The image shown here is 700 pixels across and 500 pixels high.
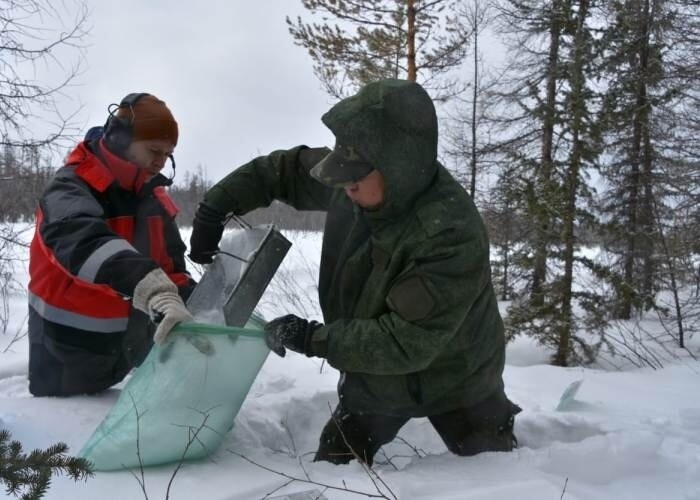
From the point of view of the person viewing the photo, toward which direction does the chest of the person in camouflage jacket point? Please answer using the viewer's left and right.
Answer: facing the viewer and to the left of the viewer

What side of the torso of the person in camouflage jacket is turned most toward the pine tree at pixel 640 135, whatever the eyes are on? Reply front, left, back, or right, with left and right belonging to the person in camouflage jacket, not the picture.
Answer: back

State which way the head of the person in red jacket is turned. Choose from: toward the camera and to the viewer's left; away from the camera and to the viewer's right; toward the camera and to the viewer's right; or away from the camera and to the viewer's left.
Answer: toward the camera and to the viewer's right

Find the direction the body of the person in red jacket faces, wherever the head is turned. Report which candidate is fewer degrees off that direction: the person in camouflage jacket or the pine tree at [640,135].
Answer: the person in camouflage jacket

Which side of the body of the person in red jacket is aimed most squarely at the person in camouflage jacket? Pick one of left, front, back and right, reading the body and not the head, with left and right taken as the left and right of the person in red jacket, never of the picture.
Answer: front

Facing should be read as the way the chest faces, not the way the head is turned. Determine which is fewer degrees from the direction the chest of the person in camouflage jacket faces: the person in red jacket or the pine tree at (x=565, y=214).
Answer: the person in red jacket

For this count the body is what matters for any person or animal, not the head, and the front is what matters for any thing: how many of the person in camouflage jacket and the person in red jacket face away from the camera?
0

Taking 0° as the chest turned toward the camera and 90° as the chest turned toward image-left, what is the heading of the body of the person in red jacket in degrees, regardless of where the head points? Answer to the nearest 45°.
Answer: approximately 315°
